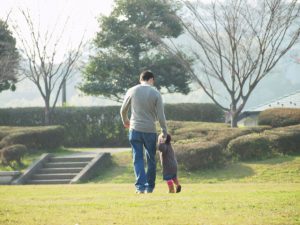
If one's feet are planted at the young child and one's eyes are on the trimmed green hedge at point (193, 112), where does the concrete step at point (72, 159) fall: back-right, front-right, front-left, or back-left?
front-left

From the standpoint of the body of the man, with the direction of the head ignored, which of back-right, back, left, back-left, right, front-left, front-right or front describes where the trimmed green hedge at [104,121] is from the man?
front

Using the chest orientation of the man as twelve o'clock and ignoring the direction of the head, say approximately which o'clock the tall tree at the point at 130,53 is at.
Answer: The tall tree is roughly at 12 o'clock from the man.

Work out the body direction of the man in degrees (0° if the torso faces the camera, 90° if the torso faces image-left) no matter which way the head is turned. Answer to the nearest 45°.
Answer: approximately 180°

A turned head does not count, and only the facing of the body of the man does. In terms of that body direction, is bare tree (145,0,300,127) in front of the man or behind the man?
in front

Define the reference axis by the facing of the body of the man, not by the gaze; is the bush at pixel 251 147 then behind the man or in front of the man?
in front
